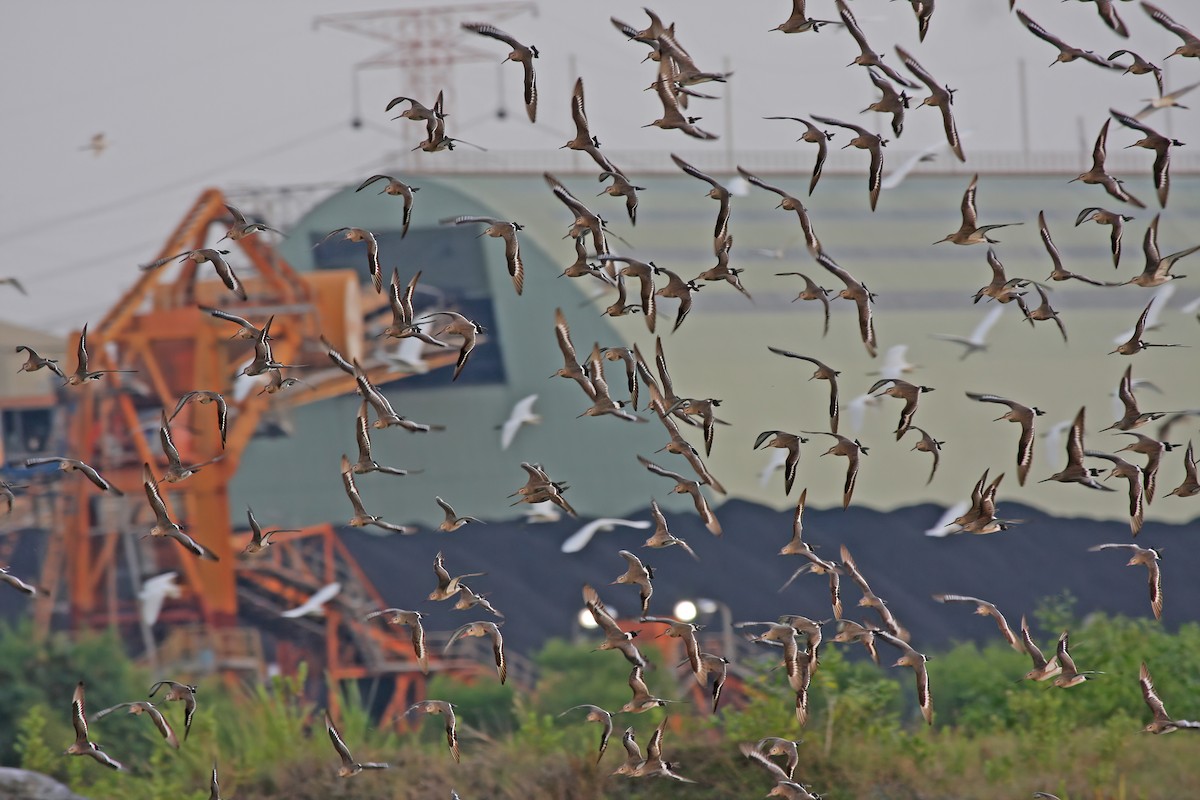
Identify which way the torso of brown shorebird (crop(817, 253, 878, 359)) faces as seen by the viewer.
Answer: to the viewer's left

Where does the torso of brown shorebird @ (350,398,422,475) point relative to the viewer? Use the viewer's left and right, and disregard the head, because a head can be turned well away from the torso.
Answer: facing to the left of the viewer

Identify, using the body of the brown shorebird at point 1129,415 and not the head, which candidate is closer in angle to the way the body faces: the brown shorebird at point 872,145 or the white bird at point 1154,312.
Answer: the brown shorebird

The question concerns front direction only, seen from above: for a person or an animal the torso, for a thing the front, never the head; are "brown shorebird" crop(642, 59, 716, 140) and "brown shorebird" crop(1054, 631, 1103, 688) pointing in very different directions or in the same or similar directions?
same or similar directions

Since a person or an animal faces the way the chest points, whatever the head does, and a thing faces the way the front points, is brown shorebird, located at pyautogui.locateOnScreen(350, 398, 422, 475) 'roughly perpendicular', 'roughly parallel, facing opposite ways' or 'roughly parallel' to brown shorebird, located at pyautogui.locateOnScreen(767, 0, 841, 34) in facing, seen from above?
roughly parallel

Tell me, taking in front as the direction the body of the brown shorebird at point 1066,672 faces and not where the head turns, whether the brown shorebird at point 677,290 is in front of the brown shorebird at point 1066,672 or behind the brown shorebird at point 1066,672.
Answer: in front

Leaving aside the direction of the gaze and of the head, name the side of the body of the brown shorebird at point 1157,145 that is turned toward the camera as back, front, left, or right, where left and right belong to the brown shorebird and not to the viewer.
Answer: left
